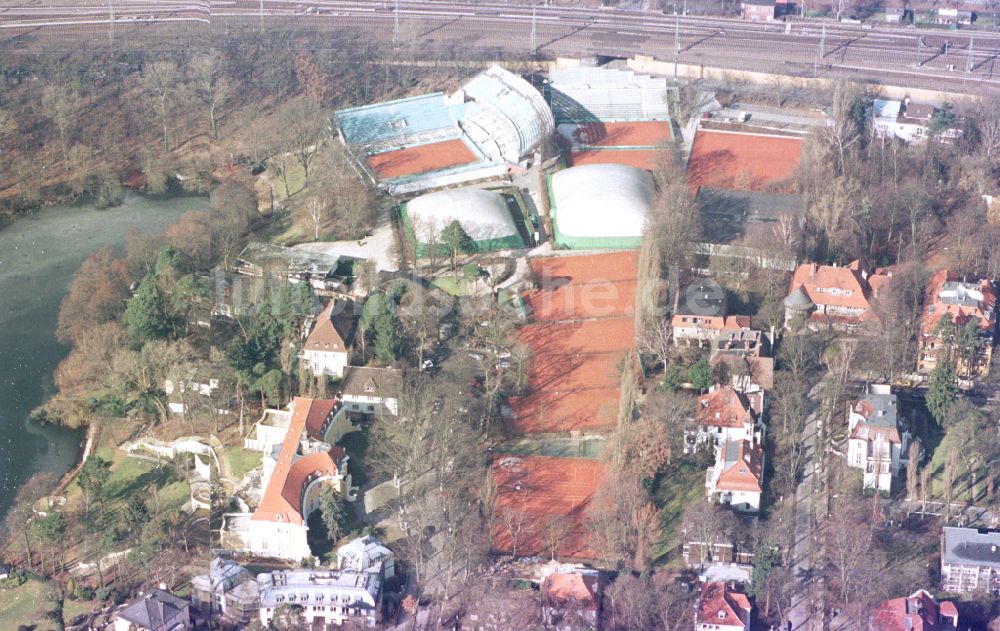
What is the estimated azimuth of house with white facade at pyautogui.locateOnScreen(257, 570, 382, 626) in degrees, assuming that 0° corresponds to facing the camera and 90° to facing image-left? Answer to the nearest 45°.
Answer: approximately 0°

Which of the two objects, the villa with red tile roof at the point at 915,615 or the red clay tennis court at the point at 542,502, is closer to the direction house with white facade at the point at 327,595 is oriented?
the villa with red tile roof

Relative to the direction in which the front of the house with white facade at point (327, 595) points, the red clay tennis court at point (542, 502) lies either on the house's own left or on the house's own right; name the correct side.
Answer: on the house's own left

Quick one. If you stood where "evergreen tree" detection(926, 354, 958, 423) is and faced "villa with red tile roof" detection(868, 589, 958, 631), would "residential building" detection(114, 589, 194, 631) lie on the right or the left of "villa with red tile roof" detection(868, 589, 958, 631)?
right

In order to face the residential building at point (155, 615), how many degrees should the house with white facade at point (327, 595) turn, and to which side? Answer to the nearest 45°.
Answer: approximately 90° to its right

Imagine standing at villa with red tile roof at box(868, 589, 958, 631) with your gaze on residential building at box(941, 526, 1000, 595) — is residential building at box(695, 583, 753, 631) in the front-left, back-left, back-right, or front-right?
back-left

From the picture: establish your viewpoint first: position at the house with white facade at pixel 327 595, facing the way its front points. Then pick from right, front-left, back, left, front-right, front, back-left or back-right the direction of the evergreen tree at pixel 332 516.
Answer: back

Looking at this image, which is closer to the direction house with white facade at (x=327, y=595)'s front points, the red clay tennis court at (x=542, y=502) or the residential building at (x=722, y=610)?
the residential building

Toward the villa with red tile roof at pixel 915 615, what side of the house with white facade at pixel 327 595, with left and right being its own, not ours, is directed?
left

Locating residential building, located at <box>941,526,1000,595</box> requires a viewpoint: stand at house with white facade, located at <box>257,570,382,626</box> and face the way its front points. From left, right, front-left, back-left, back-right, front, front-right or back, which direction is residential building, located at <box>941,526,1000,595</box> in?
left

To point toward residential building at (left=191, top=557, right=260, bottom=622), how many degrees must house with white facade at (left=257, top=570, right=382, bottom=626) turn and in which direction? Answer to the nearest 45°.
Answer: approximately 90° to its right

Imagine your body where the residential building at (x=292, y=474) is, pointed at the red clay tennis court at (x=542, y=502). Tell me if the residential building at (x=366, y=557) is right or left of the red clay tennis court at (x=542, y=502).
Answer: right

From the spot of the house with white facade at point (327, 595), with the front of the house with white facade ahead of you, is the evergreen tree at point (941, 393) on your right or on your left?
on your left

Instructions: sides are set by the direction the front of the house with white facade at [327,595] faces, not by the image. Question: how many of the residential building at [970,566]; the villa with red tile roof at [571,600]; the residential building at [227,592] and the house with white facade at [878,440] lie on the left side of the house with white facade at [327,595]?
3
